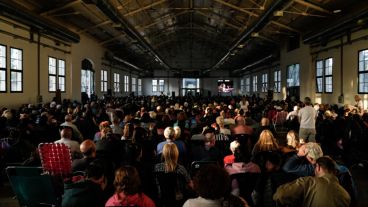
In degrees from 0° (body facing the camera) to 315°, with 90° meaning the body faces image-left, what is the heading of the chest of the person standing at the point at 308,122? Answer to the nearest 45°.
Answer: approximately 180°

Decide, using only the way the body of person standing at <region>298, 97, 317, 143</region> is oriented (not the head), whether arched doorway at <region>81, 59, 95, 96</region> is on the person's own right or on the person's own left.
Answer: on the person's own left
